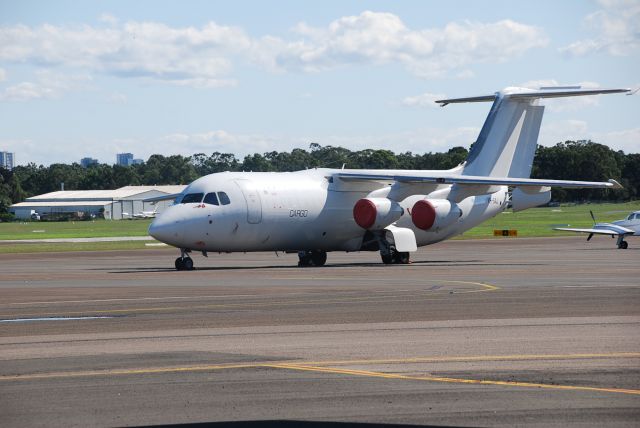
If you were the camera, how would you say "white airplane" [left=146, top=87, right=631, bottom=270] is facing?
facing the viewer and to the left of the viewer
